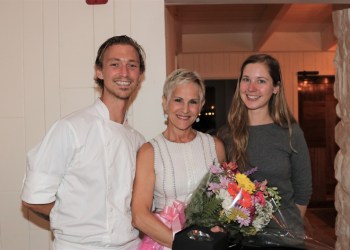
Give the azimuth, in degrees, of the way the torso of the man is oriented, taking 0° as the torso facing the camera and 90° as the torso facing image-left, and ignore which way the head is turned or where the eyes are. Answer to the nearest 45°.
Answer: approximately 315°

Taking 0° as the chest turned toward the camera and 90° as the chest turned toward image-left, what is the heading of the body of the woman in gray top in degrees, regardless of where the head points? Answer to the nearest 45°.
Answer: approximately 45°

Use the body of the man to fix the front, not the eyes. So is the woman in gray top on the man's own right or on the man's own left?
on the man's own left
